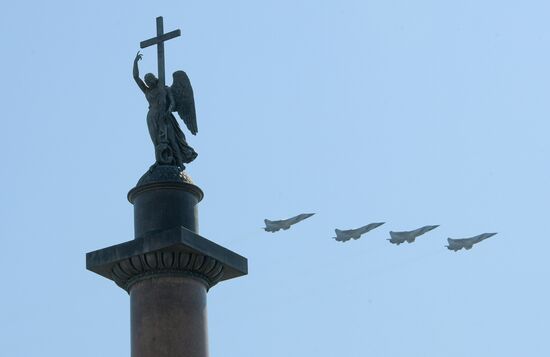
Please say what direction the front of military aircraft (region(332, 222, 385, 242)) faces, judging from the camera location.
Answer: facing to the right of the viewer

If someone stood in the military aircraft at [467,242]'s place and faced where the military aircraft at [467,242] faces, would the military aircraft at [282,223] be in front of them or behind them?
behind

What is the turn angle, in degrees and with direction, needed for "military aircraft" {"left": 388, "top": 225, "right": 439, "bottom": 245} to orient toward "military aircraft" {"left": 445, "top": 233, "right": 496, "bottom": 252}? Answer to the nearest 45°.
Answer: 0° — it already faces it

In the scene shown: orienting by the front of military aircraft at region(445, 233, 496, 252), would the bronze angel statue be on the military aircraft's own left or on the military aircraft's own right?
on the military aircraft's own right

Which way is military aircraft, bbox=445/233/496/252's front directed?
to the viewer's right

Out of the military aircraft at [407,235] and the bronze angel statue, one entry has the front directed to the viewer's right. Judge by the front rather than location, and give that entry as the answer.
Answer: the military aircraft

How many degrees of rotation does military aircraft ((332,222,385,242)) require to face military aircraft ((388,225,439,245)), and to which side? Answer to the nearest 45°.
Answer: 0° — it already faces it

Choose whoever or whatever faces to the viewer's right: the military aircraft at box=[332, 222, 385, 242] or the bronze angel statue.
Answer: the military aircraft

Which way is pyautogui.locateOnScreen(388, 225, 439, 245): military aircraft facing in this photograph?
to the viewer's right

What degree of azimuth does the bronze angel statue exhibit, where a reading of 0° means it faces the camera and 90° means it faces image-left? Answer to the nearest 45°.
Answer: approximately 45°

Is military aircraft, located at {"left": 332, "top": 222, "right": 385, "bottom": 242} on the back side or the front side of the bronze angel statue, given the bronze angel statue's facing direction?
on the back side

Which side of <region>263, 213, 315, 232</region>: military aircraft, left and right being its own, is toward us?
right
